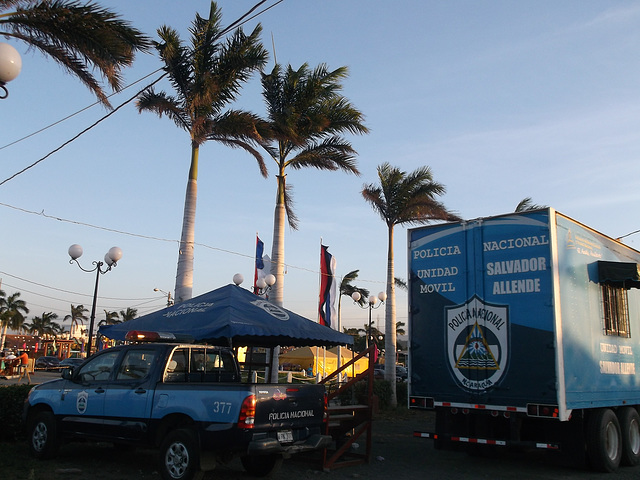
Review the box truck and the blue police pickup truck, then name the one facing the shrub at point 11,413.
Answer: the blue police pickup truck

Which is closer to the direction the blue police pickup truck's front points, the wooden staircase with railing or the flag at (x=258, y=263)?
the flag

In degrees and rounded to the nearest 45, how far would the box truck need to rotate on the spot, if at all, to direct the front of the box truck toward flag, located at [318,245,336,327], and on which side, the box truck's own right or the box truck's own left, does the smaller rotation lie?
approximately 90° to the box truck's own left

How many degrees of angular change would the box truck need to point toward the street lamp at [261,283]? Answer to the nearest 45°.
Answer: approximately 90° to its left

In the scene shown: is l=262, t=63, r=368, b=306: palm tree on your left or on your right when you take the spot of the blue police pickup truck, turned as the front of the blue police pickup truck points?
on your right

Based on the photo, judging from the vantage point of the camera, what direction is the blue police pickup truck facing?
facing away from the viewer and to the left of the viewer

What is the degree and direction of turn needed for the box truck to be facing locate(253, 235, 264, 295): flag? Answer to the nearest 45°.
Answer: approximately 90° to its left

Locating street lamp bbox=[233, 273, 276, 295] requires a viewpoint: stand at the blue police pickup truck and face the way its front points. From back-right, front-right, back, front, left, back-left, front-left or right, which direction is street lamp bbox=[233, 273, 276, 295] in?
front-right

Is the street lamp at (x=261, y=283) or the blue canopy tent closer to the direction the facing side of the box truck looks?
the street lamp

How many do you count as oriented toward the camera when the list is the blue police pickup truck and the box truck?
0

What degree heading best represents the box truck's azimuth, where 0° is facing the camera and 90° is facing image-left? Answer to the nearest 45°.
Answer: approximately 225°
